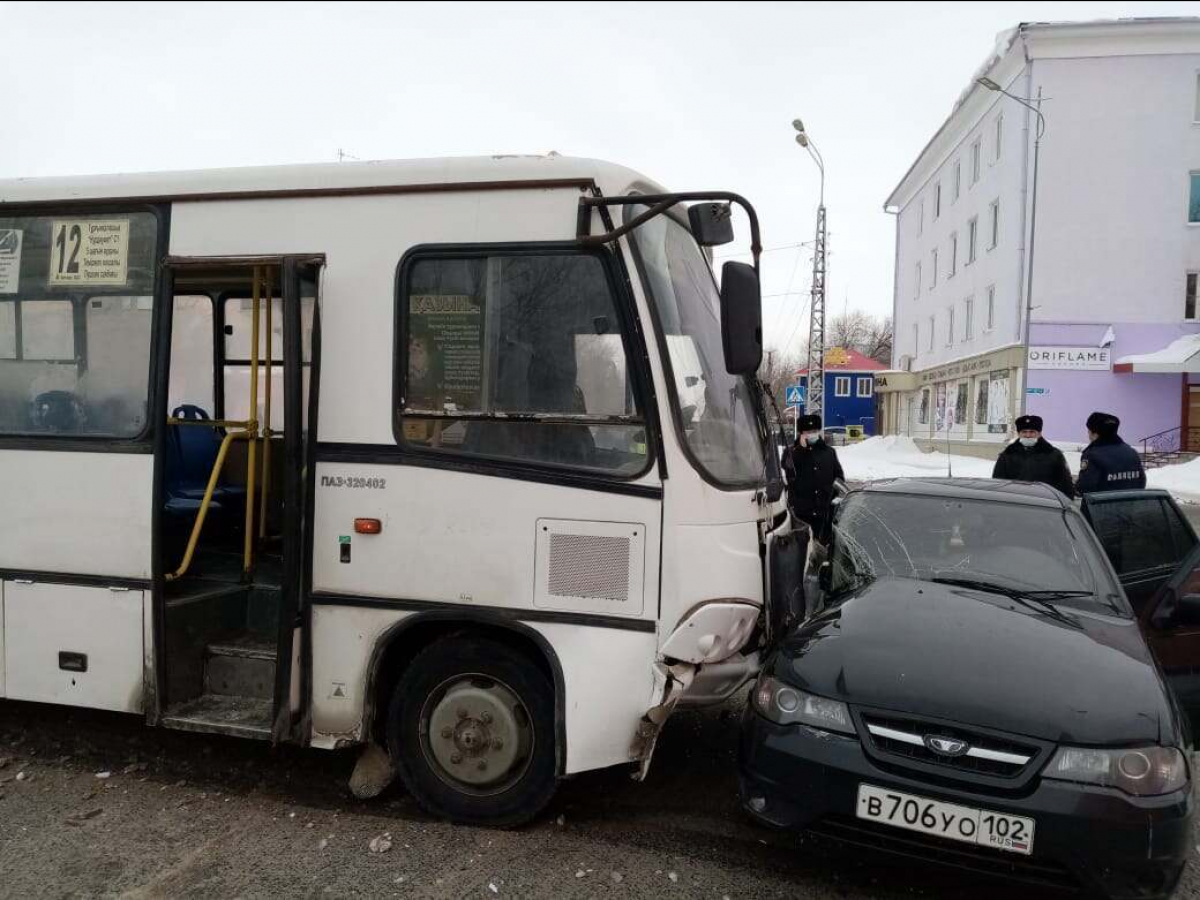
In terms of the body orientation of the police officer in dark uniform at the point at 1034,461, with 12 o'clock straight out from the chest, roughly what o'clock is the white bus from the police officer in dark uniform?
The white bus is roughly at 1 o'clock from the police officer in dark uniform.

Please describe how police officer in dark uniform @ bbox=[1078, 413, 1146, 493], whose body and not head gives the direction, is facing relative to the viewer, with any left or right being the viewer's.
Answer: facing away from the viewer and to the left of the viewer

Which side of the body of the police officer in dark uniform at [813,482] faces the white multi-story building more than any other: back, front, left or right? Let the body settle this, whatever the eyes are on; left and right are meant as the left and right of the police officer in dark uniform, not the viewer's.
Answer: back

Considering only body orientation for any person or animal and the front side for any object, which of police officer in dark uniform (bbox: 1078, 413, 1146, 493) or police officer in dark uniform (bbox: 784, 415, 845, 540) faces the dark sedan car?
police officer in dark uniform (bbox: 784, 415, 845, 540)

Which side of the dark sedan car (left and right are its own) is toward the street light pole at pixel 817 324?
back

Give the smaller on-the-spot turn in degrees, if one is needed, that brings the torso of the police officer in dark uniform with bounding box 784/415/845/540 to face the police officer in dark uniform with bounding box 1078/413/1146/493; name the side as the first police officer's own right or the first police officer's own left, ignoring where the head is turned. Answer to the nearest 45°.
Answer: approximately 90° to the first police officer's own left

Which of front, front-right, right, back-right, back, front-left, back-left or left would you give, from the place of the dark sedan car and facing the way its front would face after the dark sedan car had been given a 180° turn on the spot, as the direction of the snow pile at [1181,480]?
front

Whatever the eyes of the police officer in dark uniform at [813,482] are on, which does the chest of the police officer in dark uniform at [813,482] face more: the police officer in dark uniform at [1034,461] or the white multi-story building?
the police officer in dark uniform

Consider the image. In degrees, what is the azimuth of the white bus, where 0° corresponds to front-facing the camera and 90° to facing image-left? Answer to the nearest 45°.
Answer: approximately 270°

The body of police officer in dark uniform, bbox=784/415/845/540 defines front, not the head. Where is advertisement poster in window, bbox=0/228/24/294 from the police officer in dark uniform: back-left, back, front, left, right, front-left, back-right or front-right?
front-right
